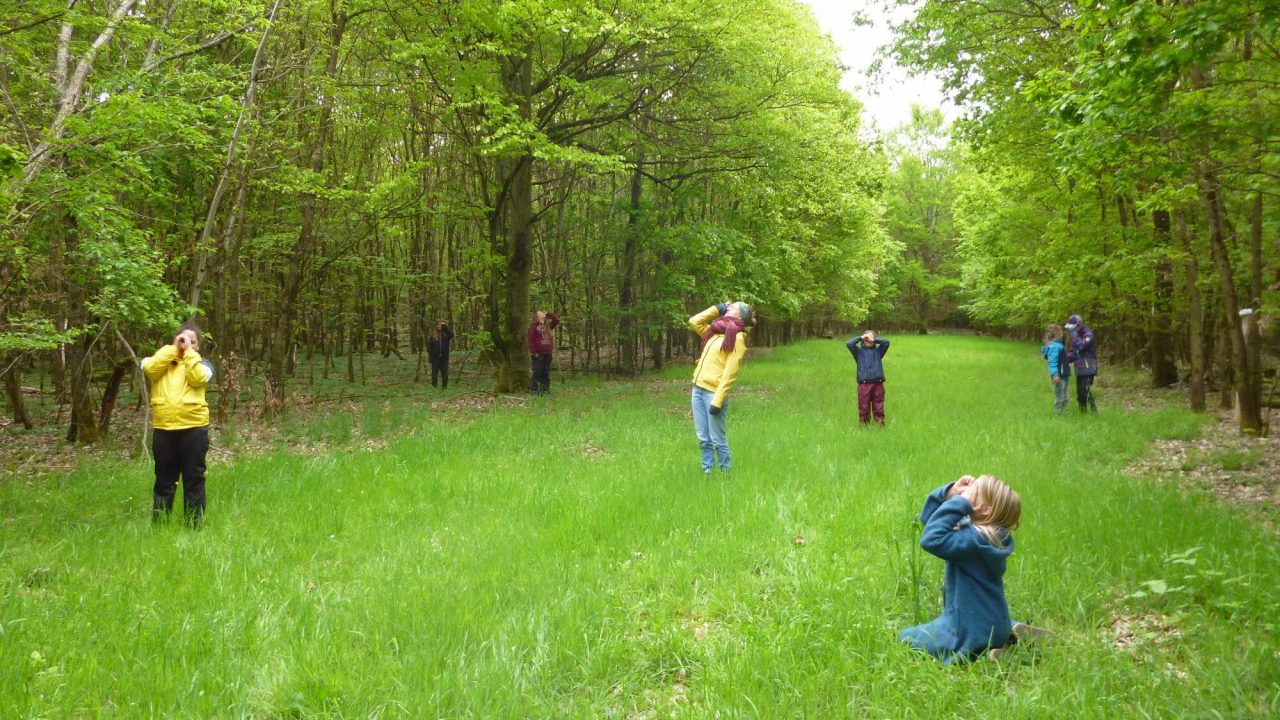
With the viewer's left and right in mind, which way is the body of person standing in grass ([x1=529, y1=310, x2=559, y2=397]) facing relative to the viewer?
facing the viewer

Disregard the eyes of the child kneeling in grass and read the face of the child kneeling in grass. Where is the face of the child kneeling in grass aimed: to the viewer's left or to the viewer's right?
to the viewer's left

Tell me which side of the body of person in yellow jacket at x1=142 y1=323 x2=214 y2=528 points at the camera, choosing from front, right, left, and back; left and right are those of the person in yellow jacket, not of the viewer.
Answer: front

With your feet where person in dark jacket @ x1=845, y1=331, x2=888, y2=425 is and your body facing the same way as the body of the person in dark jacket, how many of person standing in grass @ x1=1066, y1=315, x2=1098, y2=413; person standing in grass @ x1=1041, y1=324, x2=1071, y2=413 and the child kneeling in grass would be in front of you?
1

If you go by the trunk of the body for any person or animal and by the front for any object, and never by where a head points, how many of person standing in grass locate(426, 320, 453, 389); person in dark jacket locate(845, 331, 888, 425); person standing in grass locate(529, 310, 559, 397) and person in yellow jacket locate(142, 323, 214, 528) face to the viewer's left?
0

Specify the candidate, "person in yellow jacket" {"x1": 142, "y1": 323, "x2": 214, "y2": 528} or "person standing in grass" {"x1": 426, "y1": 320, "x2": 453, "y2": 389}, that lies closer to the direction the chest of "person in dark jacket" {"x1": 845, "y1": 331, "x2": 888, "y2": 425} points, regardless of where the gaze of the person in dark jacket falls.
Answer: the person in yellow jacket

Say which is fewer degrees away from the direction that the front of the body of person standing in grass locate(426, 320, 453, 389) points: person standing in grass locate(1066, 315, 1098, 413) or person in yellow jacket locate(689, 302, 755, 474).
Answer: the person in yellow jacket

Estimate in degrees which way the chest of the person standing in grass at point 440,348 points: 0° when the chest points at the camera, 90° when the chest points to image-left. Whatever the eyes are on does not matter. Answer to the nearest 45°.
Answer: approximately 0°

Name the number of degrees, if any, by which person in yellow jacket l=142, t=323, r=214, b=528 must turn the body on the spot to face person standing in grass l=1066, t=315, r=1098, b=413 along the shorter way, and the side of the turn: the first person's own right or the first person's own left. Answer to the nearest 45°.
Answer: approximately 90° to the first person's own left
